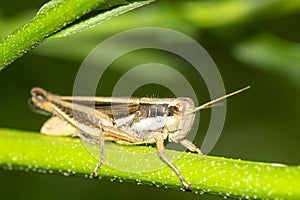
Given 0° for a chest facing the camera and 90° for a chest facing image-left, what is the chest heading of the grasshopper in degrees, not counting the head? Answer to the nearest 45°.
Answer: approximately 270°
